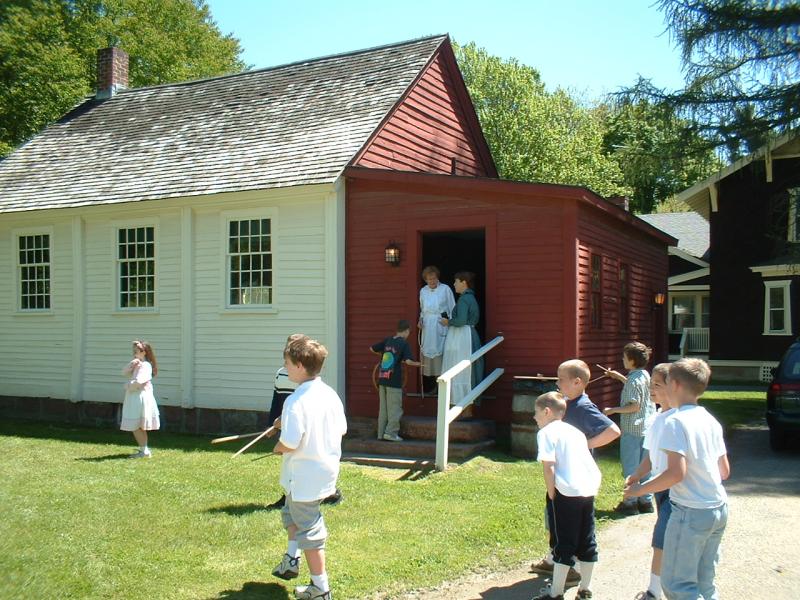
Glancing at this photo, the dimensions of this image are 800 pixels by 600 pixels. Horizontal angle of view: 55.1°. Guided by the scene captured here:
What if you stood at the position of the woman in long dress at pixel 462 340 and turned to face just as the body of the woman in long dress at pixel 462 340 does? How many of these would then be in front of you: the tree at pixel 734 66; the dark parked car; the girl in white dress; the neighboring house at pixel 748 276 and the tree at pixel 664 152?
1

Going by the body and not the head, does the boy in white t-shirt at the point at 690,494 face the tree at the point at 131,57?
yes

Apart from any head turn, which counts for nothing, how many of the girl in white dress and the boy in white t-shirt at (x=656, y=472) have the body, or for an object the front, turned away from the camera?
0

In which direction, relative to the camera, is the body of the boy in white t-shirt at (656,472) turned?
to the viewer's left

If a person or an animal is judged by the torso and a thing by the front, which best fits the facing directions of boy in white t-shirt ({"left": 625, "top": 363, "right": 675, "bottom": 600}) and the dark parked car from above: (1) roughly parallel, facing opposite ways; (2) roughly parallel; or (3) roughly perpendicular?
roughly perpendicular

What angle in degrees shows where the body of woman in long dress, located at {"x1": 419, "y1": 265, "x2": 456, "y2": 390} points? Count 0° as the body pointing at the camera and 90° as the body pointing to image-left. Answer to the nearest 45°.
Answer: approximately 0°

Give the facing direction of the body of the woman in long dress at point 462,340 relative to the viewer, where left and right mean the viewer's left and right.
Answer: facing to the left of the viewer

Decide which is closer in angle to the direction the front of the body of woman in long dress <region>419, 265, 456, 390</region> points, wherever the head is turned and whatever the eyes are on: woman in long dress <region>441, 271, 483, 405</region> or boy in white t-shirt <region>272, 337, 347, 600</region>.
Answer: the boy in white t-shirt

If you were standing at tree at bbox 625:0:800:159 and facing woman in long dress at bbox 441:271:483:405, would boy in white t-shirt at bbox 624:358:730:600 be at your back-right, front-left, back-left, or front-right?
front-left

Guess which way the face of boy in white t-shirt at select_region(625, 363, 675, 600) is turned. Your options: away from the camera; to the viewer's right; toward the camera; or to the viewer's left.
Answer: to the viewer's left

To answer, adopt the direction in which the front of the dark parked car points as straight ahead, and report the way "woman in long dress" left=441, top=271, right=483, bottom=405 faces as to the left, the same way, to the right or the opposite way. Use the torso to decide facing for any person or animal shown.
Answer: to the left

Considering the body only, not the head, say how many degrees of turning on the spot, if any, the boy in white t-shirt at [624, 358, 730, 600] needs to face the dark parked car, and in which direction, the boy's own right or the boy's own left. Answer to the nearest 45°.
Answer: approximately 45° to the boy's own right

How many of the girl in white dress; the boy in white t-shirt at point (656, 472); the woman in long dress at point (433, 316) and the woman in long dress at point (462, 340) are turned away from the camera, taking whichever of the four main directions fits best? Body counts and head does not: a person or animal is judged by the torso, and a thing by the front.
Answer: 0

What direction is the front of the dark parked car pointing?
away from the camera

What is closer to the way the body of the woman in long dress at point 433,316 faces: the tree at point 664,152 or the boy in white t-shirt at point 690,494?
the boy in white t-shirt
